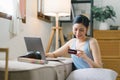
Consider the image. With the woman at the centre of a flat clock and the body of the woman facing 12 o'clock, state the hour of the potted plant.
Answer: The potted plant is roughly at 5 o'clock from the woman.

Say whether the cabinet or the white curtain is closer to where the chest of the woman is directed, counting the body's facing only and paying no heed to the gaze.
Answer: the white curtain

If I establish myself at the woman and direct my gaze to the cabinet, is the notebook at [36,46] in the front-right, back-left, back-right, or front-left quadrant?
back-left

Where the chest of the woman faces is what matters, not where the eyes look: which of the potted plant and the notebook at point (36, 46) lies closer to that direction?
the notebook

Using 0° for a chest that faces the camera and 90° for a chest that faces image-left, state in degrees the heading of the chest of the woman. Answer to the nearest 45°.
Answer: approximately 45°
